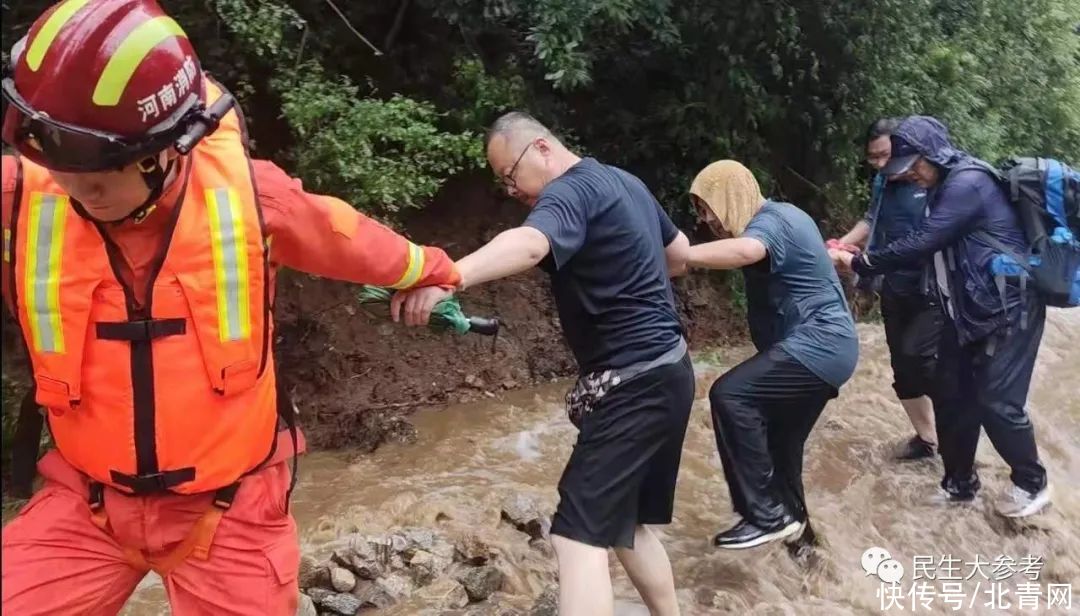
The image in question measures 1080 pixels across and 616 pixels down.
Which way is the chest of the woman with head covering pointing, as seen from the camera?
to the viewer's left

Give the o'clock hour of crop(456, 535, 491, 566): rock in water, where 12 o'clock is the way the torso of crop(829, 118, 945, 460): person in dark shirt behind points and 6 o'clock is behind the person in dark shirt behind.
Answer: The rock in water is roughly at 12 o'clock from the person in dark shirt behind.

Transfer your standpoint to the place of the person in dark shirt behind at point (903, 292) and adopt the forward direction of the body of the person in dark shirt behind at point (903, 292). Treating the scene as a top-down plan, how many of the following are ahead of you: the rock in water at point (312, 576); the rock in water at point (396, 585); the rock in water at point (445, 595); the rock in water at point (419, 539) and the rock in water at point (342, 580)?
5

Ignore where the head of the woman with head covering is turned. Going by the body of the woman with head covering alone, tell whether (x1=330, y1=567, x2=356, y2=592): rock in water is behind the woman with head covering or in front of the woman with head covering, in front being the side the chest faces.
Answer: in front

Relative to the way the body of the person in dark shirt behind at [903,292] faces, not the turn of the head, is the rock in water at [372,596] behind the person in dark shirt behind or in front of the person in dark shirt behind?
in front

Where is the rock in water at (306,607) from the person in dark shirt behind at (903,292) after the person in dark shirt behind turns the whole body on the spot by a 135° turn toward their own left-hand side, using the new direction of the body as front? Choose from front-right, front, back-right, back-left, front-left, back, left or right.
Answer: back-right

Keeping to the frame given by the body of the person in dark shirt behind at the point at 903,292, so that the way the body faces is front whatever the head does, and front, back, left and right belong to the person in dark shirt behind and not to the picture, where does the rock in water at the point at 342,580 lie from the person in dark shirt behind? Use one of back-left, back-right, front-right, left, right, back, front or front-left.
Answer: front

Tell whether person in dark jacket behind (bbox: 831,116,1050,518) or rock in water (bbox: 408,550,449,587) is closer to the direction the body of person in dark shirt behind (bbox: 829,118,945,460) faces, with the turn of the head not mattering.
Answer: the rock in water

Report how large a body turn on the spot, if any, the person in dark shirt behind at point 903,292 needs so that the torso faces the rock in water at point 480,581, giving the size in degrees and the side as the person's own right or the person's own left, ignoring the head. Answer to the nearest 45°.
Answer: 0° — they already face it

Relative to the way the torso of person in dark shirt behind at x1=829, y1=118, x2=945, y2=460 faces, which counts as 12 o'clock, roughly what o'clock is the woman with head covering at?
The woman with head covering is roughly at 11 o'clock from the person in dark shirt behind.

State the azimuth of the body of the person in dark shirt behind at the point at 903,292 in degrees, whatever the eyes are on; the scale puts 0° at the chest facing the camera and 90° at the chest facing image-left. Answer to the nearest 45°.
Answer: approximately 45°

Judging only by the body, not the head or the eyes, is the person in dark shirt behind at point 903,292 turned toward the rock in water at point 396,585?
yes

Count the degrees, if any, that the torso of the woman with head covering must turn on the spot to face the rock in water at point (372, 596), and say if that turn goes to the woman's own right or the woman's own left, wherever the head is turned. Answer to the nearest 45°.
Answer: approximately 45° to the woman's own left

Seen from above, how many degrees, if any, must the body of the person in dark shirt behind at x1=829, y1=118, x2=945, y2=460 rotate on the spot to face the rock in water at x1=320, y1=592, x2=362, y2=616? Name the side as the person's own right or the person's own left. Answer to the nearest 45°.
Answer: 0° — they already face it

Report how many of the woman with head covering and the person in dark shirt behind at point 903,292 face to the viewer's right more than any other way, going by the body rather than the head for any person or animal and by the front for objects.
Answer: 0

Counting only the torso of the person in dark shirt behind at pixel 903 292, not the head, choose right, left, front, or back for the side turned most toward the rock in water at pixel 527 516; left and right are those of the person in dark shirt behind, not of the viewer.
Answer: front

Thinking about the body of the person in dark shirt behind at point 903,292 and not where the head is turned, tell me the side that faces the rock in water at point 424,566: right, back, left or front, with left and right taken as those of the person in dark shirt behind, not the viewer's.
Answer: front
